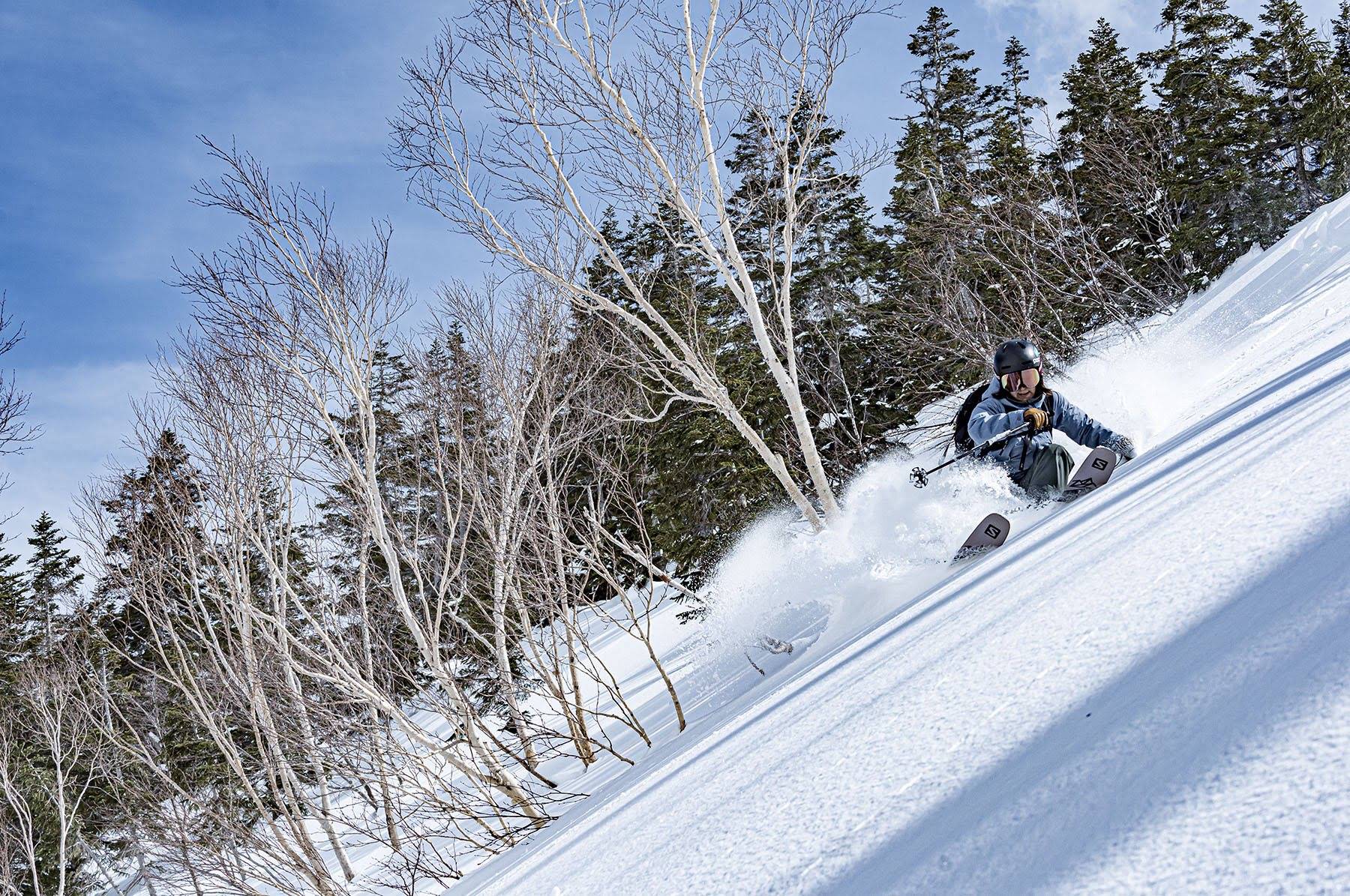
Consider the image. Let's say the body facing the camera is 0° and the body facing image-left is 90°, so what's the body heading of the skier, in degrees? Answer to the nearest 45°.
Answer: approximately 0°

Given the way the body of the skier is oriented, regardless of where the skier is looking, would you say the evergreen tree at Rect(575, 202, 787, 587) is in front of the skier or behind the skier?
behind

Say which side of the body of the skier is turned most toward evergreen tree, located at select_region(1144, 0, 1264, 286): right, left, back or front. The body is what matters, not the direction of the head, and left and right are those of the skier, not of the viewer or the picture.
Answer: back

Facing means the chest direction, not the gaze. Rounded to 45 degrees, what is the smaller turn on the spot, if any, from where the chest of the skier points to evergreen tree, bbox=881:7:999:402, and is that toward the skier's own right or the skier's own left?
approximately 180°
